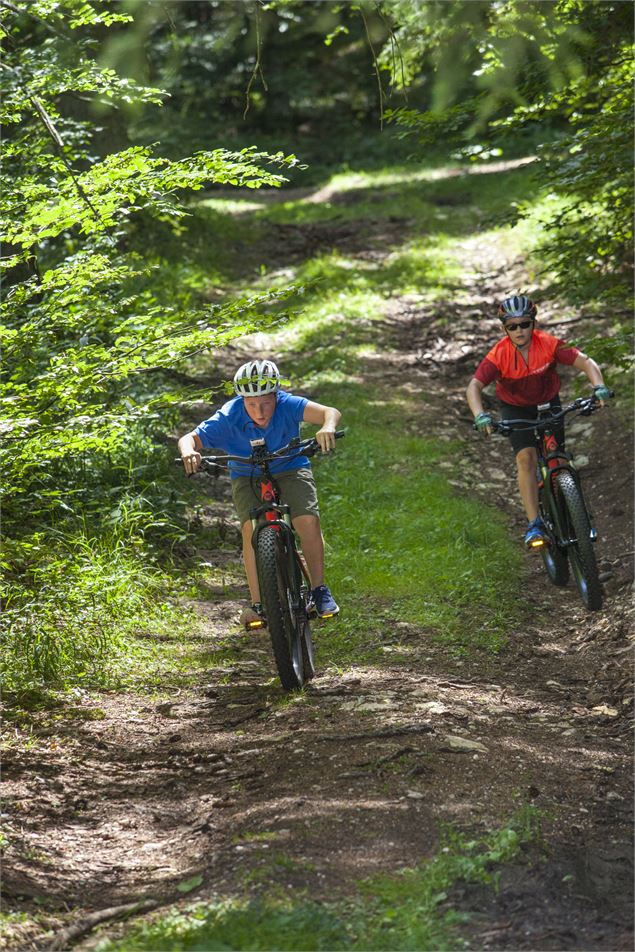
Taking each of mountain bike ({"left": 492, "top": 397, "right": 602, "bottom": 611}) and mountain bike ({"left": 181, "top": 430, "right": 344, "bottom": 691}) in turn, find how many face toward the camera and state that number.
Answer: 2

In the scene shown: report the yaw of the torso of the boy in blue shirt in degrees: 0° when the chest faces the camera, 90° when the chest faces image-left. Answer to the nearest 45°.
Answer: approximately 0°

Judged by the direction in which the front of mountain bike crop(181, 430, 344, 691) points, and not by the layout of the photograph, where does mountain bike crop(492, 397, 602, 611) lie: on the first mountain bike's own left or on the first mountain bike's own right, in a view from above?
on the first mountain bike's own left

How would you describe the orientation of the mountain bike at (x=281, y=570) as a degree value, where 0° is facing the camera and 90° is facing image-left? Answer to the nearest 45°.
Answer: approximately 0°

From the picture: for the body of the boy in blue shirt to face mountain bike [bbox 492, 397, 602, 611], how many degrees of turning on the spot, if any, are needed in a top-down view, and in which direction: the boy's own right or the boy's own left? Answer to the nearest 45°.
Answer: approximately 135° to the boy's own left
